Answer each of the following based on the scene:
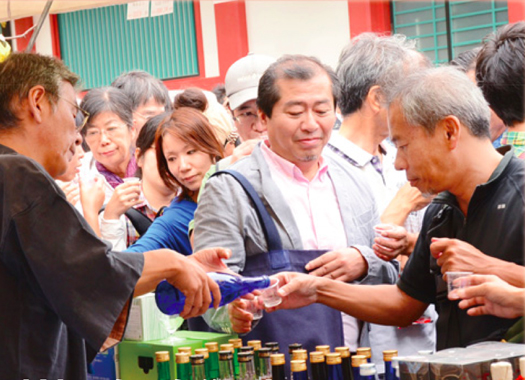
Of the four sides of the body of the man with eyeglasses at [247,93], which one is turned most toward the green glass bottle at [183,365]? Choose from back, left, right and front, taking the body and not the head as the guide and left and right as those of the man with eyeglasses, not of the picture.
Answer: front

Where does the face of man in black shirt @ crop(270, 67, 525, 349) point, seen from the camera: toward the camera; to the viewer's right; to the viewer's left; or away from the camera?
to the viewer's left

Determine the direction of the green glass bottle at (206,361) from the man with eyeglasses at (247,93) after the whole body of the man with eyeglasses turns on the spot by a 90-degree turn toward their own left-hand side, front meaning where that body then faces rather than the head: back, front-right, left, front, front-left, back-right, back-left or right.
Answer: right

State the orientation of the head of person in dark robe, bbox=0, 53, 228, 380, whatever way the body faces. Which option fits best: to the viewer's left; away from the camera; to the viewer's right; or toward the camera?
to the viewer's right

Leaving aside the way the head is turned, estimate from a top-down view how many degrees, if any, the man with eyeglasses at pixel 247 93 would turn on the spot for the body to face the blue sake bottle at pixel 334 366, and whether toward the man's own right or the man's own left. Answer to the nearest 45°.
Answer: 0° — they already face it

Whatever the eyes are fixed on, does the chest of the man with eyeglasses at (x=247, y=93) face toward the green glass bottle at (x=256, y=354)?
yes

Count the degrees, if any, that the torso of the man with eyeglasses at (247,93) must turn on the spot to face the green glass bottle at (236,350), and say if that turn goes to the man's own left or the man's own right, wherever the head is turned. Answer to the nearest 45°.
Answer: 0° — they already face it

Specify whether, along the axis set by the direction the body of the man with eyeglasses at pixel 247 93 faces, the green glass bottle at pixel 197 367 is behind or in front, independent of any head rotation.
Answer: in front

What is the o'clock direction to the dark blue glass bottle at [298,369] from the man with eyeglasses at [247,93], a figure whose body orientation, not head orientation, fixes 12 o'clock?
The dark blue glass bottle is roughly at 12 o'clock from the man with eyeglasses.

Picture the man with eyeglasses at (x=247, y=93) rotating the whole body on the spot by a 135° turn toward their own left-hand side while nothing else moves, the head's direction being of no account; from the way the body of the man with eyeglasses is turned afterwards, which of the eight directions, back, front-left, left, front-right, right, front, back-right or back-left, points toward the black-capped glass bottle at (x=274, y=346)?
back-right

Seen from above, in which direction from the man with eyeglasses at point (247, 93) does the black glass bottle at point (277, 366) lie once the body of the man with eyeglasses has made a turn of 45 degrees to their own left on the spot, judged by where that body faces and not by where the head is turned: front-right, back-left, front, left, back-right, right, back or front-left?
front-right

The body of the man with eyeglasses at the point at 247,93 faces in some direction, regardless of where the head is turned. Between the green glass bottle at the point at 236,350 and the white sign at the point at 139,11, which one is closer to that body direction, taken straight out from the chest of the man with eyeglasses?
the green glass bottle

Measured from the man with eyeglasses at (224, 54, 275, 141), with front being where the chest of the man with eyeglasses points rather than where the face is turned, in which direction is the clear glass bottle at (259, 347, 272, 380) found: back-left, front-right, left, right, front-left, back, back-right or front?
front

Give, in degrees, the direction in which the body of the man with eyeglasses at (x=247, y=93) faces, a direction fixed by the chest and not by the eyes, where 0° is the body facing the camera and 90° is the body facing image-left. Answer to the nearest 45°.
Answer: approximately 0°

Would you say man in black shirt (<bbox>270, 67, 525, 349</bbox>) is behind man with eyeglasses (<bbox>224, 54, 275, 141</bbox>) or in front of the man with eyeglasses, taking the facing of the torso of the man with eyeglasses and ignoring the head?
in front
